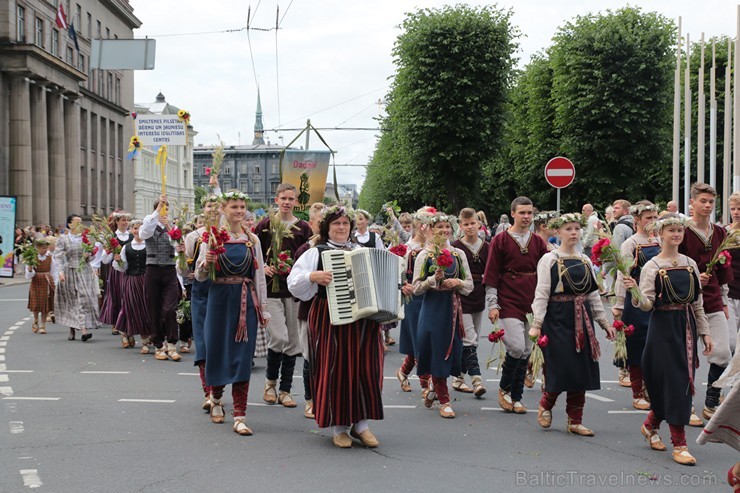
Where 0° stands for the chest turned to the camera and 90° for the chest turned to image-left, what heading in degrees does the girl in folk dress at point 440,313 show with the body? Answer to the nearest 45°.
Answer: approximately 0°

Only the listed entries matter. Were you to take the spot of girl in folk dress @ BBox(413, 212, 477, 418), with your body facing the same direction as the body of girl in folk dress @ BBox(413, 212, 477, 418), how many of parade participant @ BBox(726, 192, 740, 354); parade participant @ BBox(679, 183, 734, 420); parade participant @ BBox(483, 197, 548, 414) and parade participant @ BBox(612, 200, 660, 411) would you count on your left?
4

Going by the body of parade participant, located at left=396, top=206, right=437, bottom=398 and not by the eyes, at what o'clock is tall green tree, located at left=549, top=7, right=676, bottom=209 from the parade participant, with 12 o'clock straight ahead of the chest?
The tall green tree is roughly at 8 o'clock from the parade participant.

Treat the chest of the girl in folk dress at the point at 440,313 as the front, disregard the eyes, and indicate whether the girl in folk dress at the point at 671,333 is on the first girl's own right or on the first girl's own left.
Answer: on the first girl's own left

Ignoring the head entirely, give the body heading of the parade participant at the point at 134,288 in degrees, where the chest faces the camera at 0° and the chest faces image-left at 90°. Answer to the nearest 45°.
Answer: approximately 0°

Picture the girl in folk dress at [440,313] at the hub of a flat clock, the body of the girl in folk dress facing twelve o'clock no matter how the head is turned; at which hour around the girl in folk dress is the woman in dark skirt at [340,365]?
The woman in dark skirt is roughly at 1 o'clock from the girl in folk dress.

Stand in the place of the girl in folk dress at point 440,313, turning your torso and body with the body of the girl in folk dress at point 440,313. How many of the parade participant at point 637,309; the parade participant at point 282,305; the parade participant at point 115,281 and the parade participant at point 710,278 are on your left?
2

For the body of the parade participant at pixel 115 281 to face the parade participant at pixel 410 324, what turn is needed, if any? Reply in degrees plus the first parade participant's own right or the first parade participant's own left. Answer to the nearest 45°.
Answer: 0° — they already face them

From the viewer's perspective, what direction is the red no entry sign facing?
toward the camera

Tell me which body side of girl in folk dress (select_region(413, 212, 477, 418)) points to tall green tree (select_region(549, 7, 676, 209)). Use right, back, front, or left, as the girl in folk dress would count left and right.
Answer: back

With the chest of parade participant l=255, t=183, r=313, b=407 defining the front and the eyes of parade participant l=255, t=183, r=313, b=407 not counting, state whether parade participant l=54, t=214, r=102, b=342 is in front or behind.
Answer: behind

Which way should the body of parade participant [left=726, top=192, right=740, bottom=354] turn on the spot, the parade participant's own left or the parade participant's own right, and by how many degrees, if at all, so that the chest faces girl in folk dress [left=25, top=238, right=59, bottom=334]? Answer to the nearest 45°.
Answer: approximately 90° to the parade participant's own right
